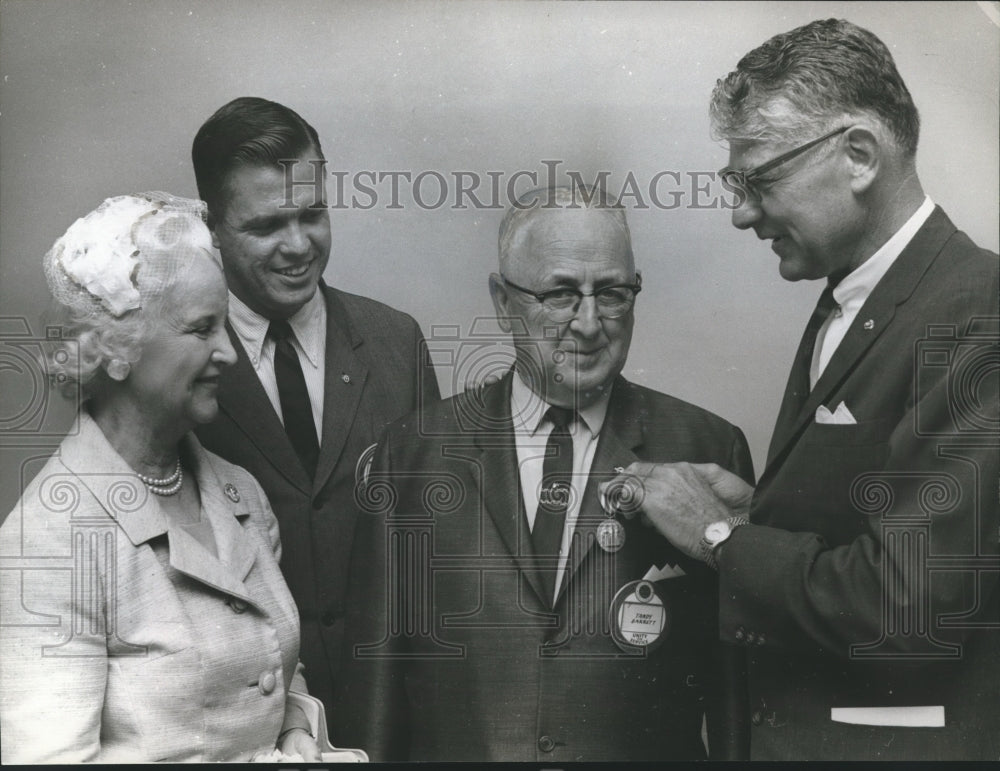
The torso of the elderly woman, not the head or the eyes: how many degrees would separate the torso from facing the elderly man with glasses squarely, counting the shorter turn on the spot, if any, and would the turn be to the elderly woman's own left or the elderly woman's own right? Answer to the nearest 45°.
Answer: approximately 45° to the elderly woman's own left

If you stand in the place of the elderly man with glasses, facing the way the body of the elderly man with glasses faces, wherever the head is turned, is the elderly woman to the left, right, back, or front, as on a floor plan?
right

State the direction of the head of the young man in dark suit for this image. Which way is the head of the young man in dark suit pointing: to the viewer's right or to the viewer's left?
to the viewer's right

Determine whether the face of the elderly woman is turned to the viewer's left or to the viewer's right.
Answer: to the viewer's right

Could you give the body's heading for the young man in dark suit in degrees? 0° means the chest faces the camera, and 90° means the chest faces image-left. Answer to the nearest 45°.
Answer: approximately 0°

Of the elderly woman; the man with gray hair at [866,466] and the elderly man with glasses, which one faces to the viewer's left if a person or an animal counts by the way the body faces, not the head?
the man with gray hair

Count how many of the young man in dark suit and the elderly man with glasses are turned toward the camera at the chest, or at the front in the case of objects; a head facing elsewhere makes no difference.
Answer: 2

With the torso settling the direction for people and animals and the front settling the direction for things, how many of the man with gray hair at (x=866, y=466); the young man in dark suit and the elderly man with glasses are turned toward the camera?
2

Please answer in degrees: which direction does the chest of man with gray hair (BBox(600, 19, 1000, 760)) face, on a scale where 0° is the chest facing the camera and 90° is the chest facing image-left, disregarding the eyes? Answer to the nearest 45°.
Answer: approximately 90°

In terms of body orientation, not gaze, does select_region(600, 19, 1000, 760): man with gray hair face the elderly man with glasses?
yes
